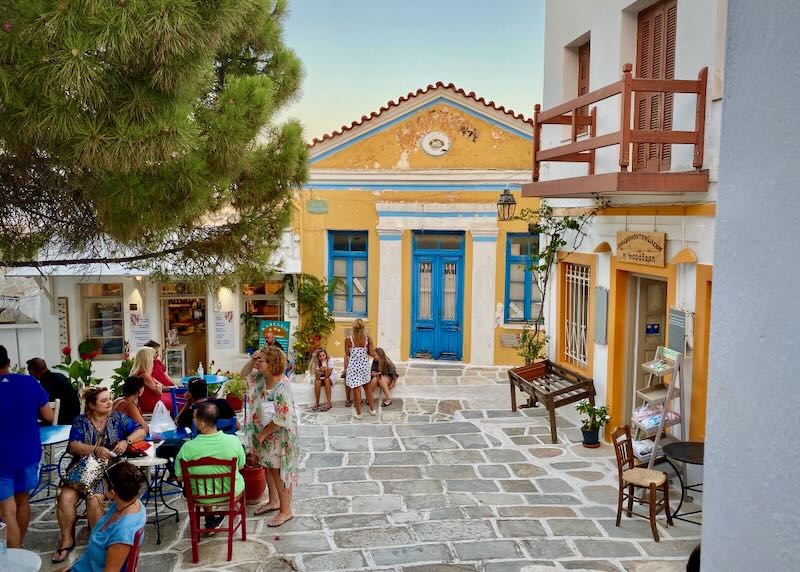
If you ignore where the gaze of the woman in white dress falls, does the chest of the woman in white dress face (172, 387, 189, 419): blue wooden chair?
no

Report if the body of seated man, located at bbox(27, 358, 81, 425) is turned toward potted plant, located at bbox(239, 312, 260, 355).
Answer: no

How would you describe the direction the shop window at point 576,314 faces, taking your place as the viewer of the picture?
facing the viewer and to the left of the viewer

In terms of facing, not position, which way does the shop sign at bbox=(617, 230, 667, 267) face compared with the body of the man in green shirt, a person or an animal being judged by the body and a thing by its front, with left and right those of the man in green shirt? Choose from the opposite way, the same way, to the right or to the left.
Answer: to the left

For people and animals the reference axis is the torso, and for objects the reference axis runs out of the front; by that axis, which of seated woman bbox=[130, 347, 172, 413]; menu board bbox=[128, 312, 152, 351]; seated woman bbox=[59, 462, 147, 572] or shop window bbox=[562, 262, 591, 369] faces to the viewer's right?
seated woman bbox=[130, 347, 172, 413]

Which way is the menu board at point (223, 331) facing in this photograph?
toward the camera

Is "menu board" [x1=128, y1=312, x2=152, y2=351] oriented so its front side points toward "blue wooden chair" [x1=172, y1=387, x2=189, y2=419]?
yes

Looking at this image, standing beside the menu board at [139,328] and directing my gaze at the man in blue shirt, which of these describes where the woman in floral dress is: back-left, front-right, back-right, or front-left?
front-left

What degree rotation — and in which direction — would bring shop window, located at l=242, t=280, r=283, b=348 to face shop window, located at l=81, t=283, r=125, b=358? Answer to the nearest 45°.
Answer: approximately 90° to its right

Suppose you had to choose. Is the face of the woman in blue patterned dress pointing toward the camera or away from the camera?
toward the camera

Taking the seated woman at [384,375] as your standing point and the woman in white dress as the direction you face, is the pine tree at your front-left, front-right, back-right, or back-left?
front-left

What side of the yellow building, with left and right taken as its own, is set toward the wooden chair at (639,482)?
front
